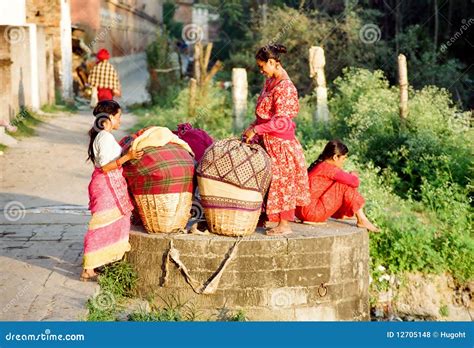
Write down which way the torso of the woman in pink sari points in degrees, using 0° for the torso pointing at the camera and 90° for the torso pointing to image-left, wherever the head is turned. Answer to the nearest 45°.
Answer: approximately 270°

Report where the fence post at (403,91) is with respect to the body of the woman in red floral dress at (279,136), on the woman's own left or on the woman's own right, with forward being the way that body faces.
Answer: on the woman's own right

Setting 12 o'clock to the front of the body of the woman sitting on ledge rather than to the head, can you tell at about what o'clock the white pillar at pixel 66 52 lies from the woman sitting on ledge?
The white pillar is roughly at 8 o'clock from the woman sitting on ledge.

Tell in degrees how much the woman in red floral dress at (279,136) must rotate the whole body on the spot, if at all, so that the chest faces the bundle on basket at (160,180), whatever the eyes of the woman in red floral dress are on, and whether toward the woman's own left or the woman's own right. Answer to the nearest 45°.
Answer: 0° — they already face it

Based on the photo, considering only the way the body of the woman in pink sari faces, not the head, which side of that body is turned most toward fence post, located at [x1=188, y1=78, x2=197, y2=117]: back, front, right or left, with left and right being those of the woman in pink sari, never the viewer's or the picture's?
left

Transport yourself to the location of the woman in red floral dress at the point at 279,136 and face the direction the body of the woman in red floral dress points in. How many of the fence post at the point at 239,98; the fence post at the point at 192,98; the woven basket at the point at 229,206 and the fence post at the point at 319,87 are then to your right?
3

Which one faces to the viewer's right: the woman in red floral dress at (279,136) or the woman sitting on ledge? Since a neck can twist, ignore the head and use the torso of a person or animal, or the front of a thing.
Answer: the woman sitting on ledge

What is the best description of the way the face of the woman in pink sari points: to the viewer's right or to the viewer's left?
to the viewer's right

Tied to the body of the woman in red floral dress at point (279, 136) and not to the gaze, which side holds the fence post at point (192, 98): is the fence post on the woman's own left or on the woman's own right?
on the woman's own right

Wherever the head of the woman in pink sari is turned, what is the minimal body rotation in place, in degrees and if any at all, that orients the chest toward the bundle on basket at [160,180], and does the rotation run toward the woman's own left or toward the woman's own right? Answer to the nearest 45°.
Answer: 0° — they already face it

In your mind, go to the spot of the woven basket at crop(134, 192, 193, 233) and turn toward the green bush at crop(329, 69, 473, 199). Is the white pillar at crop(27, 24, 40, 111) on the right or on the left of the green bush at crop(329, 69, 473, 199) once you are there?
left

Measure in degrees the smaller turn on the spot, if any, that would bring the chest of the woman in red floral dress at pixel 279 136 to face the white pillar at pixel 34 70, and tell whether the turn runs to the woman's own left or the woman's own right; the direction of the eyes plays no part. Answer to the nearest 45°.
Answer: approximately 45° to the woman's own right

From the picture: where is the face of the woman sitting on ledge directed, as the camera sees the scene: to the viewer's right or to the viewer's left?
to the viewer's right

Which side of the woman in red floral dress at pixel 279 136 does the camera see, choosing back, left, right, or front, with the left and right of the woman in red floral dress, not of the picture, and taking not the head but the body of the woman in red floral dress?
left

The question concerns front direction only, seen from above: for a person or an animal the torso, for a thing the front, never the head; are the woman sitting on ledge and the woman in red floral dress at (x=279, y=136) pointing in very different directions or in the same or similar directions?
very different directions

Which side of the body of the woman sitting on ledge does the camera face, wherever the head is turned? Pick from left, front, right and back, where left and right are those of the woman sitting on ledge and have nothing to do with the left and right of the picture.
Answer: right

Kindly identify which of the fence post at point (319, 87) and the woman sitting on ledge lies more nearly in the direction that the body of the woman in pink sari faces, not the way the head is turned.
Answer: the woman sitting on ledge
